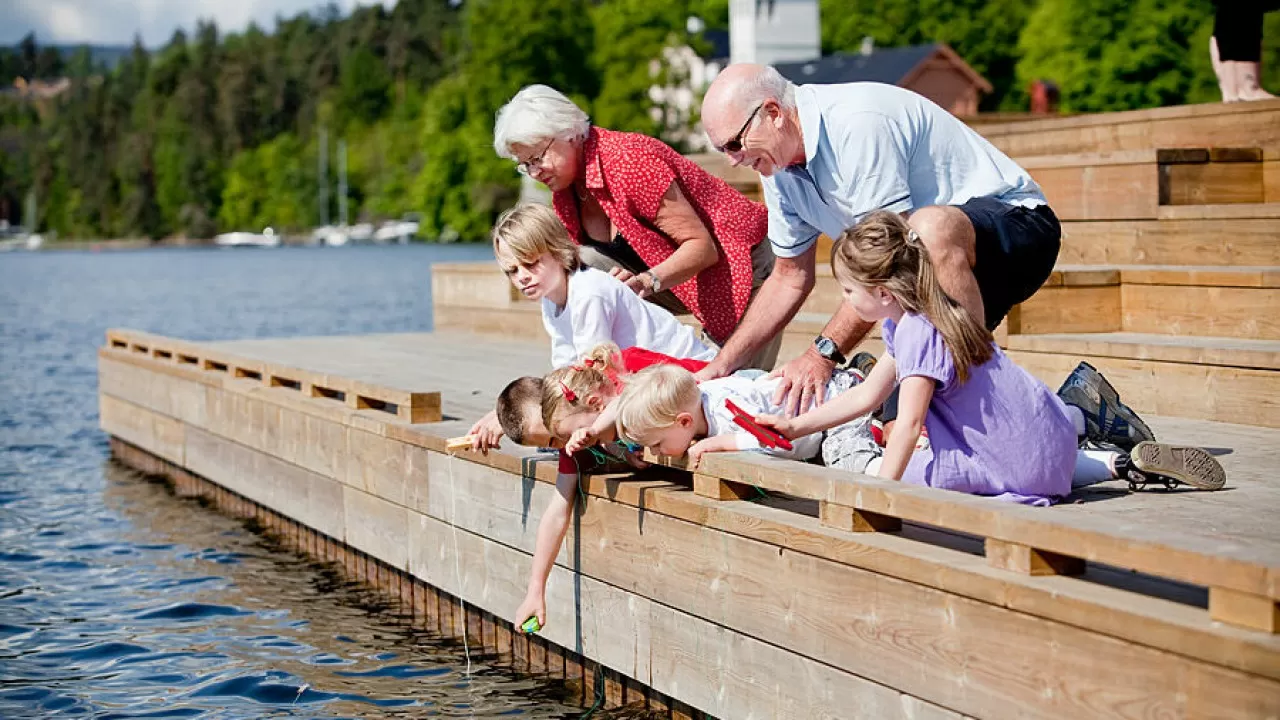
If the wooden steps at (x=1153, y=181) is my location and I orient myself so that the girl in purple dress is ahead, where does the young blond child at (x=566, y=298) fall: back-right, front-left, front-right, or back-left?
front-right

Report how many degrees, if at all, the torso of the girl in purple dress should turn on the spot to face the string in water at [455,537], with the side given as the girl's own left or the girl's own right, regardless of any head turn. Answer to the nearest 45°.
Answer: approximately 45° to the girl's own right

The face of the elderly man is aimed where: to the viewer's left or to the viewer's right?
to the viewer's left

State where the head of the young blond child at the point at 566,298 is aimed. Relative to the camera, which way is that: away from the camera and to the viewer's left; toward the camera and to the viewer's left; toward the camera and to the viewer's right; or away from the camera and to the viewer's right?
toward the camera and to the viewer's left

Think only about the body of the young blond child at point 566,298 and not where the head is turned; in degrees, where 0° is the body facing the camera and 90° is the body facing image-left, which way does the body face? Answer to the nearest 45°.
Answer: approximately 45°

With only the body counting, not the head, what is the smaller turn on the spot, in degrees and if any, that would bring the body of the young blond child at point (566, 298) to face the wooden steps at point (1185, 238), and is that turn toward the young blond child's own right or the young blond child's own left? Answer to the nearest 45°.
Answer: approximately 180°

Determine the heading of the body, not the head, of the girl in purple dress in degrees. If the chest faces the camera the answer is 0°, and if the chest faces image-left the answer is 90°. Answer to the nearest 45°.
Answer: approximately 90°

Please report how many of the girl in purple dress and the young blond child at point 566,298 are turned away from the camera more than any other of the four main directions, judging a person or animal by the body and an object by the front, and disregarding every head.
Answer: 0
